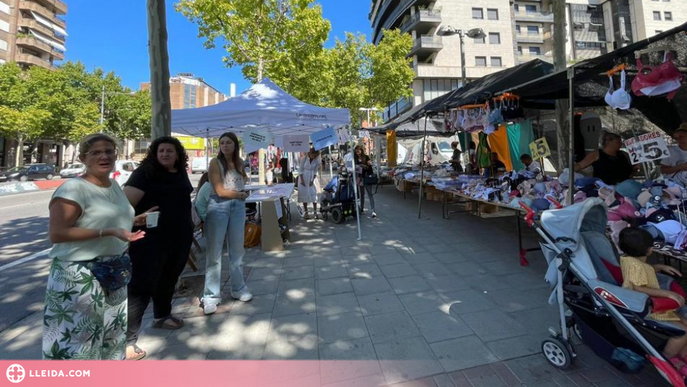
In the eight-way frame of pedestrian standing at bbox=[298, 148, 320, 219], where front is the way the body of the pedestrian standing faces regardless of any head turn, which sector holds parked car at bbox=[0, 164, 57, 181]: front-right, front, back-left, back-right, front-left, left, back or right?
back-right

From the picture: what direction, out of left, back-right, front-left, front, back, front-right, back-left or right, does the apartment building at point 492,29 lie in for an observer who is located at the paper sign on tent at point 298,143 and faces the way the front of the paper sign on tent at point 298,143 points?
back-left

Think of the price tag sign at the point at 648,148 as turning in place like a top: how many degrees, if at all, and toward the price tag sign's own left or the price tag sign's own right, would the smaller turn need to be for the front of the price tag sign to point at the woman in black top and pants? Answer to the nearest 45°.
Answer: approximately 45° to the price tag sign's own right

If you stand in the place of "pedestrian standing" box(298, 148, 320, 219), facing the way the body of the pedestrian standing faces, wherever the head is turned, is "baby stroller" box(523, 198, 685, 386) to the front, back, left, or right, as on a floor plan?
front

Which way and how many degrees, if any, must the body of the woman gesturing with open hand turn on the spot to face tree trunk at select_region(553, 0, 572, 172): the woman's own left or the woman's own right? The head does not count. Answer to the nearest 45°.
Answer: approximately 45° to the woman's own left
